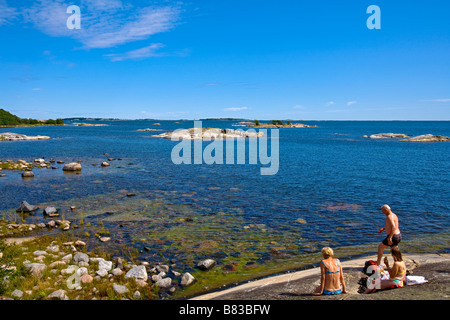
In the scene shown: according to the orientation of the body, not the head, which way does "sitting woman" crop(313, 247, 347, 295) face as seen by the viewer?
away from the camera

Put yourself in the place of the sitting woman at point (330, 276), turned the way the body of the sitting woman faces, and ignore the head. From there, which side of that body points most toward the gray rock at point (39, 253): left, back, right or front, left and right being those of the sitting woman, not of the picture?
left

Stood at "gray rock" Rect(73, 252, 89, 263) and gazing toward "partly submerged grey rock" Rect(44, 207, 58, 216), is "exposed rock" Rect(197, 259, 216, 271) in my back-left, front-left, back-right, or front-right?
back-right

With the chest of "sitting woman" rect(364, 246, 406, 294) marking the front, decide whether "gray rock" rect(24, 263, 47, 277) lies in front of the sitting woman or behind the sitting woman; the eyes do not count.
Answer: in front

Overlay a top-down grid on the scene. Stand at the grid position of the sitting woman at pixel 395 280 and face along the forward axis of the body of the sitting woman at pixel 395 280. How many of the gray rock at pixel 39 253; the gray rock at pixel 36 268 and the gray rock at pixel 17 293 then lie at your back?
0

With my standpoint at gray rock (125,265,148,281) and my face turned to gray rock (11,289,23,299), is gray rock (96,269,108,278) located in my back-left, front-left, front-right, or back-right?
front-right

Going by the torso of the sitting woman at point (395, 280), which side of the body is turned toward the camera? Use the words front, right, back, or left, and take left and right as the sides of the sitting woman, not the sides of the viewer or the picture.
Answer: left

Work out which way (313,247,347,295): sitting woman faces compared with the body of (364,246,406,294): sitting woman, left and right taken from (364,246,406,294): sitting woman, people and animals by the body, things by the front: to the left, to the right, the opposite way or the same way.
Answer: to the right

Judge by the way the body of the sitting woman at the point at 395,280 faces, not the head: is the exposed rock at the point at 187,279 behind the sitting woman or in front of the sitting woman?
in front
